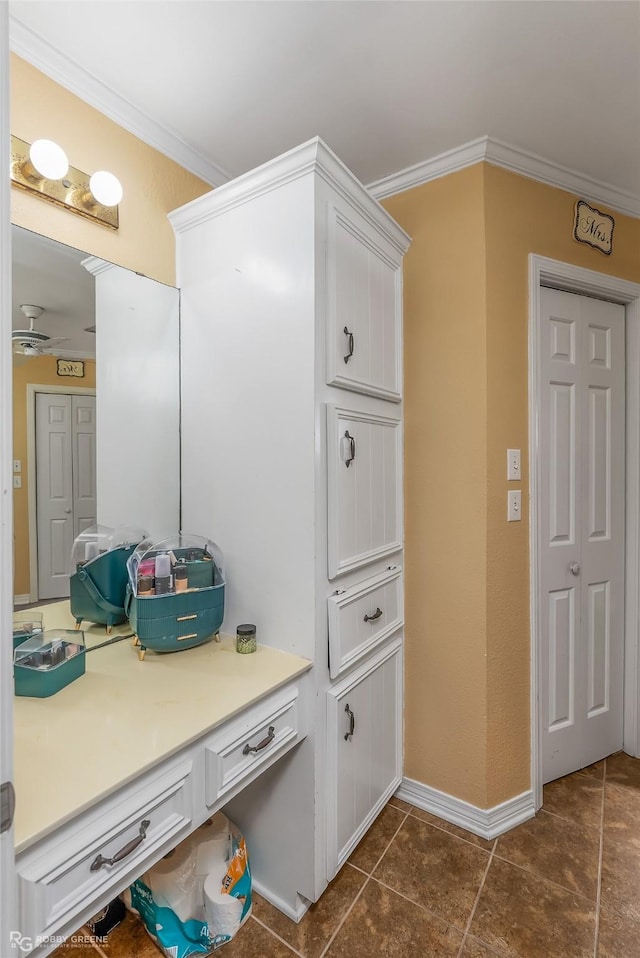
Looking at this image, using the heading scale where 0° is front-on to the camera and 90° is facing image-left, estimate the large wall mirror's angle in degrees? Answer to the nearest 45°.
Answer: approximately 315°

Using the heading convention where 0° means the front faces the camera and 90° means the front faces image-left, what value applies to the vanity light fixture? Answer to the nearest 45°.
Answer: approximately 315°

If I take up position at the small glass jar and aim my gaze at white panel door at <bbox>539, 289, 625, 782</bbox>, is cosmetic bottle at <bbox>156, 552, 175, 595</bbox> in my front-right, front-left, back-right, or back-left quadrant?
back-left
